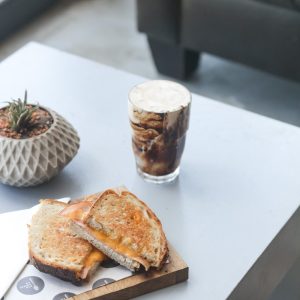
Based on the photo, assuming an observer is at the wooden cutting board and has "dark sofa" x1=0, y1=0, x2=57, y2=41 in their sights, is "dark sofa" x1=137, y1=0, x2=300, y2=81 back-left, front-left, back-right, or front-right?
front-right

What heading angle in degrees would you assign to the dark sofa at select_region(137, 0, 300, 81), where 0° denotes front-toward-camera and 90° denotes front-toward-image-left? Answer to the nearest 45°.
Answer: approximately 45°

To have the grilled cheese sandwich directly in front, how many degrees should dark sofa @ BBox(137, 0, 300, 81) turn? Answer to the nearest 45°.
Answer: approximately 45° to its left

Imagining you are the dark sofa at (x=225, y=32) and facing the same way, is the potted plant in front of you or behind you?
in front

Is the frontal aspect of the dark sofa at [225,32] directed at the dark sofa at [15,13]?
no

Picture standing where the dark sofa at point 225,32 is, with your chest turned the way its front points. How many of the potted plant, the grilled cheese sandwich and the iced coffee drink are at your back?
0

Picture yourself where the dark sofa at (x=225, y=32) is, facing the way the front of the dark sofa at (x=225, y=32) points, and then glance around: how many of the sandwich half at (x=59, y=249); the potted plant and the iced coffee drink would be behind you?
0

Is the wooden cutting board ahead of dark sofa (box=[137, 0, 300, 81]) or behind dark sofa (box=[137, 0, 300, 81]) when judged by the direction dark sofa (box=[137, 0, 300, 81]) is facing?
ahead

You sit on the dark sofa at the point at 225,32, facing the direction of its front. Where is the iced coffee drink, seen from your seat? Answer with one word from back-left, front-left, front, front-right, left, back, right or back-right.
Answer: front-left
